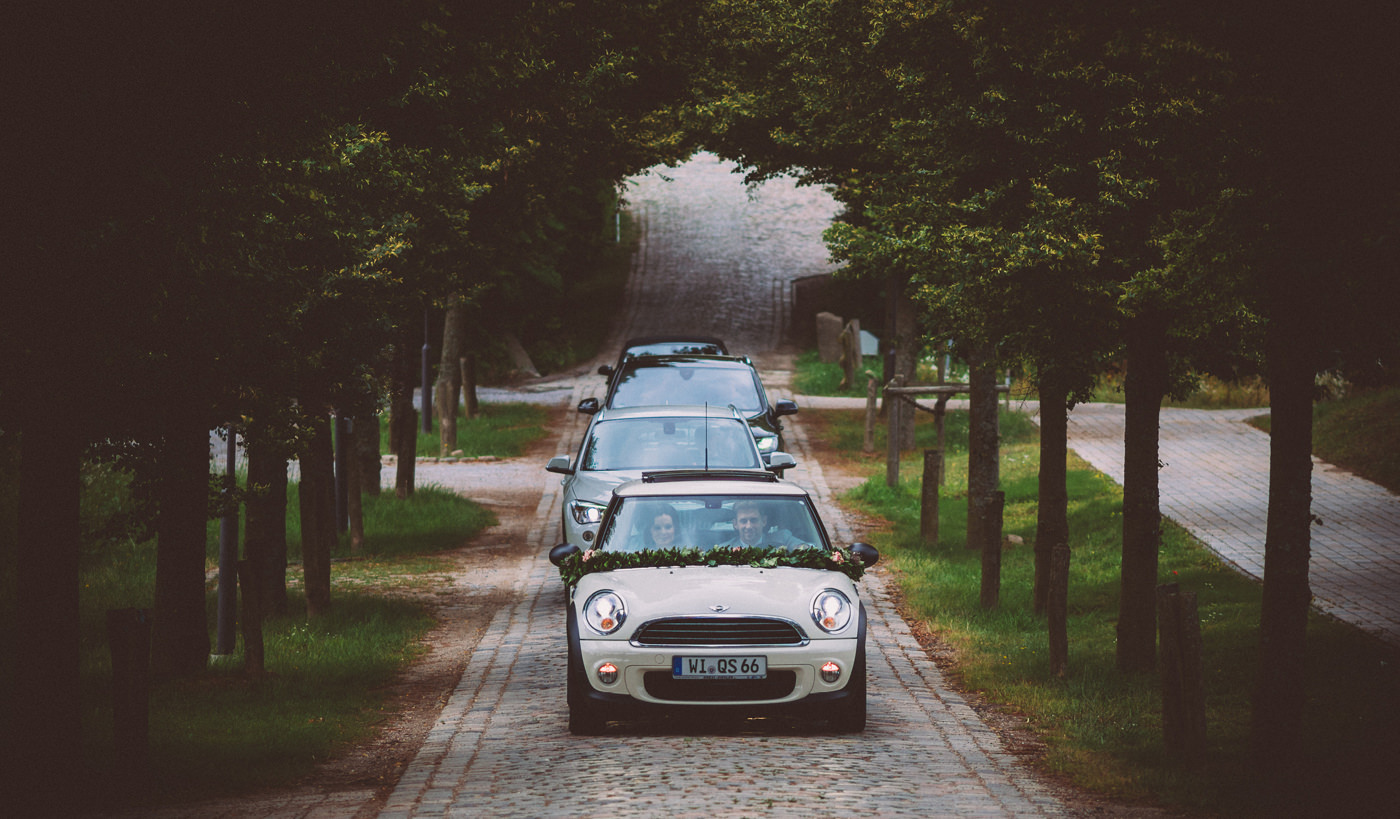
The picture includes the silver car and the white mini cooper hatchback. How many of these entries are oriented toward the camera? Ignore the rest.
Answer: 2

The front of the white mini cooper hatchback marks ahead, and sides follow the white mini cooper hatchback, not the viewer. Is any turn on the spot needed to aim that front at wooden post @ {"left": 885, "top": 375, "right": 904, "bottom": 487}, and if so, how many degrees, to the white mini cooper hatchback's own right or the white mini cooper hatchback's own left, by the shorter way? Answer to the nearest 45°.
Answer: approximately 180°

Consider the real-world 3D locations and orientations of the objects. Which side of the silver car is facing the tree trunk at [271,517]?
right

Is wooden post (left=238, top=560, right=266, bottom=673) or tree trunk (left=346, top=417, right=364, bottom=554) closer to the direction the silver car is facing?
the wooden post

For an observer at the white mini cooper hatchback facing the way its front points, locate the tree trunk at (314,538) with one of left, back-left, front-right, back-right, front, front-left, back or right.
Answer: back-right

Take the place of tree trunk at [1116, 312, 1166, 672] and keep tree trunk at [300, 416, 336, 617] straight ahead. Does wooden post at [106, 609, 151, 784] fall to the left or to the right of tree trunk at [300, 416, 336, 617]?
left

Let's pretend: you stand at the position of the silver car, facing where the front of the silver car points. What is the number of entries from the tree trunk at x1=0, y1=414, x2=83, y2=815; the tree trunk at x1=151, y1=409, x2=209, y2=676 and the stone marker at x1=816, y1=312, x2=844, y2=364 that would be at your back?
1

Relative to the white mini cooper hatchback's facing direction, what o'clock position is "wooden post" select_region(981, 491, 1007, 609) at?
The wooden post is roughly at 7 o'clock from the white mini cooper hatchback.

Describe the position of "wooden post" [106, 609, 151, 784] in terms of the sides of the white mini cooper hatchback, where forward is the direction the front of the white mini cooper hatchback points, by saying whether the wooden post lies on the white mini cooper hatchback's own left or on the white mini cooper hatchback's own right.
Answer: on the white mini cooper hatchback's own right

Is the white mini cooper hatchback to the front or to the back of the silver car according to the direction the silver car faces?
to the front

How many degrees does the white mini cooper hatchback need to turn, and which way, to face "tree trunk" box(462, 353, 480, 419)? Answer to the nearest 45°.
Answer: approximately 180°

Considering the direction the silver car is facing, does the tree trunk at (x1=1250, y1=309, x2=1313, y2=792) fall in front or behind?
in front

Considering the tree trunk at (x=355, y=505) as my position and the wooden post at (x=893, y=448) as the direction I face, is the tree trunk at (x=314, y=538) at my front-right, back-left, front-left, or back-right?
back-right

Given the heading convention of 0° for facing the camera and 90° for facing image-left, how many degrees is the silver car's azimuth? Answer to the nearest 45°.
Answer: approximately 0°

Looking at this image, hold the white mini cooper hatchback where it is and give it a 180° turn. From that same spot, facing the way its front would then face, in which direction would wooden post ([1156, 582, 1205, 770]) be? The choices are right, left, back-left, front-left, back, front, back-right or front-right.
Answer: right
